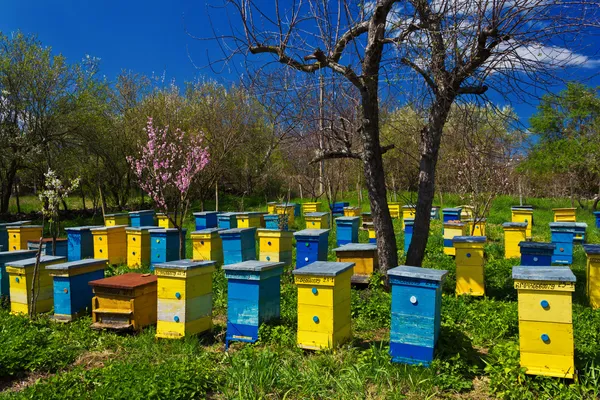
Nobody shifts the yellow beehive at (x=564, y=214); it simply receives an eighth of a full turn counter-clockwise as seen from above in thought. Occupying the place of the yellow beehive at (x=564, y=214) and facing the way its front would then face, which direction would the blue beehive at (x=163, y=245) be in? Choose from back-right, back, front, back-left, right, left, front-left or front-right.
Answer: right

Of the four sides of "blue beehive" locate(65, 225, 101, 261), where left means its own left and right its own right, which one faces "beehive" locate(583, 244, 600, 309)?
left

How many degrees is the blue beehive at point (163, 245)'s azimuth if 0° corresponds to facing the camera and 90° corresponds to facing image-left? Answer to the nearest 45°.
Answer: approximately 45°

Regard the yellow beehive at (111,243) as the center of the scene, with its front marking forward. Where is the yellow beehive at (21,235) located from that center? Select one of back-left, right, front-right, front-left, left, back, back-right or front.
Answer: right

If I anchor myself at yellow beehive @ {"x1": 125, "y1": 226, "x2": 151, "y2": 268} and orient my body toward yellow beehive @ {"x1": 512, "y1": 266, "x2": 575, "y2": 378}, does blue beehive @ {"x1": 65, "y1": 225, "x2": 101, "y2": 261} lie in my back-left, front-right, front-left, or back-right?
back-right

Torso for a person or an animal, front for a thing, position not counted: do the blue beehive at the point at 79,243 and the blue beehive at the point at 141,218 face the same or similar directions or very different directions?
same or similar directions

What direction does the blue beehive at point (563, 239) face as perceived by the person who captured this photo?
facing the viewer

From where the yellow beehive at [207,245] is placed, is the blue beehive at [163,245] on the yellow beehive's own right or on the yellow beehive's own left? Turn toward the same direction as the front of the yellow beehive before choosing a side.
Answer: on the yellow beehive's own right

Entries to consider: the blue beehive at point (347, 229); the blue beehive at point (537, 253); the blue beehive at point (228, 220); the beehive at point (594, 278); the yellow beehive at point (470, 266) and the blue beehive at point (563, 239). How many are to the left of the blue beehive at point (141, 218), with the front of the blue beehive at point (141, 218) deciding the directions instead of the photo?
6

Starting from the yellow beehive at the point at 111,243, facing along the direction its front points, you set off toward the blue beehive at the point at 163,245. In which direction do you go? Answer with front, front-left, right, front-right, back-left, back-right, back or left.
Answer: left

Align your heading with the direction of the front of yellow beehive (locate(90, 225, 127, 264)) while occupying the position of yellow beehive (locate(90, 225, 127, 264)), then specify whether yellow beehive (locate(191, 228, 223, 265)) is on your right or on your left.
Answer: on your left

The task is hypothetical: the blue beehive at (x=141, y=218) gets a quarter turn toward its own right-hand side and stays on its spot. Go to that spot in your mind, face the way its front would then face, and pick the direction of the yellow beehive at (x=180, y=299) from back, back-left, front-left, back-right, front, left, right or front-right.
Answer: back-left

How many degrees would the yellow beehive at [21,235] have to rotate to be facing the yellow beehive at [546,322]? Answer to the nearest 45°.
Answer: approximately 45° to its left

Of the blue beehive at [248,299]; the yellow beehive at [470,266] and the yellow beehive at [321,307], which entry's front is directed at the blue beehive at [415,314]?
the yellow beehive at [470,266]

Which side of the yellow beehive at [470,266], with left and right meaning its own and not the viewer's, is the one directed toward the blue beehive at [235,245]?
right

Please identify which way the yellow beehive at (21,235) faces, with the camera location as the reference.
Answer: facing the viewer and to the left of the viewer

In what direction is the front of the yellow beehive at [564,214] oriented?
toward the camera
